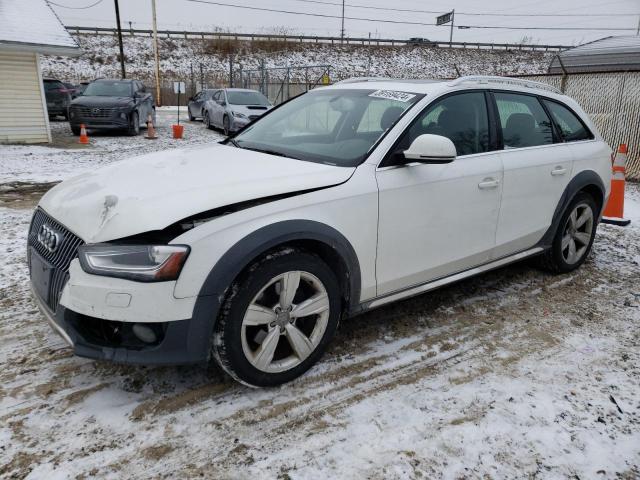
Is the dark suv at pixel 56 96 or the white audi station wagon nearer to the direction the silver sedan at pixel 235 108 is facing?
the white audi station wagon

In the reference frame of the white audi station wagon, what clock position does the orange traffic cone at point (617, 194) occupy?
The orange traffic cone is roughly at 6 o'clock from the white audi station wagon.

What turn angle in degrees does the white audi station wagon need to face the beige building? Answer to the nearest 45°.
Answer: approximately 90° to its right

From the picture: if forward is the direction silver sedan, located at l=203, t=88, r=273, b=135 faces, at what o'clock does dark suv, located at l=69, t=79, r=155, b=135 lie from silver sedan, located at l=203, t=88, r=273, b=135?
The dark suv is roughly at 4 o'clock from the silver sedan.

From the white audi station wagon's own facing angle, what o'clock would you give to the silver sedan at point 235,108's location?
The silver sedan is roughly at 4 o'clock from the white audi station wagon.

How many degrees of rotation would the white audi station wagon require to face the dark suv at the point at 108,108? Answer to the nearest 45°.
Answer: approximately 90° to its right

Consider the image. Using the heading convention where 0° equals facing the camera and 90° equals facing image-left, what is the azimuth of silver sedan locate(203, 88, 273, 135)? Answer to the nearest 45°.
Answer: approximately 315°

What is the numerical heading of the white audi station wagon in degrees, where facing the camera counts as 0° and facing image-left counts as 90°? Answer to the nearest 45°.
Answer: approximately 45°

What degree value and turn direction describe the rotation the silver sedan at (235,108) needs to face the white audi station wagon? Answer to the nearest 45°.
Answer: approximately 45° to its right

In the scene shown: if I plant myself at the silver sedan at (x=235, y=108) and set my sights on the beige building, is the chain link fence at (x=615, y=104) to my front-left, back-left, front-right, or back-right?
back-left

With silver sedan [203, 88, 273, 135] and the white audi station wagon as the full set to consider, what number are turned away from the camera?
0

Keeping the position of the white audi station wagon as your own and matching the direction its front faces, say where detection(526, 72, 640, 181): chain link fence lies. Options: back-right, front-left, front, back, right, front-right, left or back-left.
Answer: back

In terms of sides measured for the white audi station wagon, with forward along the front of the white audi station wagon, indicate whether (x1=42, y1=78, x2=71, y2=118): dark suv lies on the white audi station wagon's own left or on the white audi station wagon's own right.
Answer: on the white audi station wagon's own right
